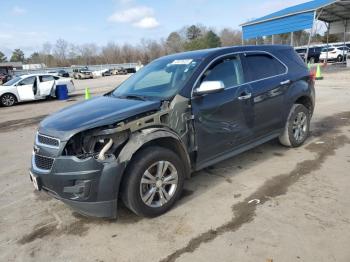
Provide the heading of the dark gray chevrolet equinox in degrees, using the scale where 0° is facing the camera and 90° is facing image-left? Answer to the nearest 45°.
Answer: approximately 45°

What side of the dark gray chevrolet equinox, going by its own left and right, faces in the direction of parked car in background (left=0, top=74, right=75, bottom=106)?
right

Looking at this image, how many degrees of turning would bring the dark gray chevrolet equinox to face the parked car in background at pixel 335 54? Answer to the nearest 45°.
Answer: approximately 180°

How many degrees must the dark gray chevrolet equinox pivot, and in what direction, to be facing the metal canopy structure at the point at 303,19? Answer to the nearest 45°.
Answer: approximately 180°
